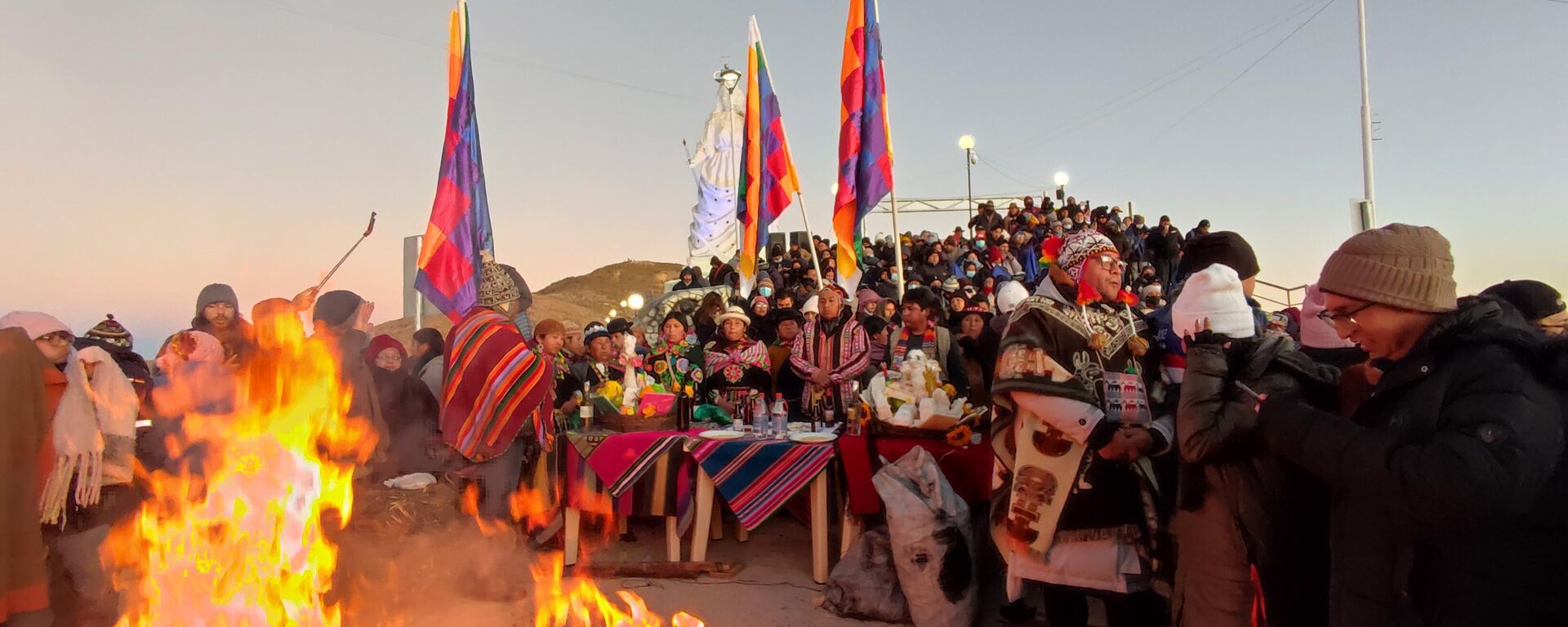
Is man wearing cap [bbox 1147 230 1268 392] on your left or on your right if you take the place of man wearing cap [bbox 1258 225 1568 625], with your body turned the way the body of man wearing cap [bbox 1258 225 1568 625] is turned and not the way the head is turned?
on your right

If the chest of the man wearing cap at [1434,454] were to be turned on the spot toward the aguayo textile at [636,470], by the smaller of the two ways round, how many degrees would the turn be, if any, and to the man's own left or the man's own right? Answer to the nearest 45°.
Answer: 0° — they already face it

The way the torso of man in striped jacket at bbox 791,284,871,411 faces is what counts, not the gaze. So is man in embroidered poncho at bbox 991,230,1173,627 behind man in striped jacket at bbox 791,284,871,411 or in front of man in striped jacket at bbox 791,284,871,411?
in front

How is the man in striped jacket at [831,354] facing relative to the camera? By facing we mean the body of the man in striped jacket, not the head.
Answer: toward the camera

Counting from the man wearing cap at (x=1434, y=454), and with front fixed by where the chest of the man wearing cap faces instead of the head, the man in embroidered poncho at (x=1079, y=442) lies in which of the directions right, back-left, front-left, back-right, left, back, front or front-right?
front-right

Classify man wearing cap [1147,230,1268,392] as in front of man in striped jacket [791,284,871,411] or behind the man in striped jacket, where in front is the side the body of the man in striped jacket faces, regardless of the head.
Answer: in front

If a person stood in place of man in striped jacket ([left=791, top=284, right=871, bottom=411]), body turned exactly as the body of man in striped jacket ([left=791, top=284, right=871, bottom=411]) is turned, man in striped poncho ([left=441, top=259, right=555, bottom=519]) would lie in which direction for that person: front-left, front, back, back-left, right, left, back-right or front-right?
front-right

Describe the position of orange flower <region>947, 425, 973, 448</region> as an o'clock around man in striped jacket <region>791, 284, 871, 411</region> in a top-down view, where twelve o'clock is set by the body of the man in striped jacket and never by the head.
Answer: The orange flower is roughly at 11 o'clock from the man in striped jacket.

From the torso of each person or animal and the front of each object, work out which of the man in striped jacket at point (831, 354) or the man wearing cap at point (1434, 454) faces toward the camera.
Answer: the man in striped jacket

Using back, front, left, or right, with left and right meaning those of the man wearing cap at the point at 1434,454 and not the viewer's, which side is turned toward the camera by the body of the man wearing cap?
left

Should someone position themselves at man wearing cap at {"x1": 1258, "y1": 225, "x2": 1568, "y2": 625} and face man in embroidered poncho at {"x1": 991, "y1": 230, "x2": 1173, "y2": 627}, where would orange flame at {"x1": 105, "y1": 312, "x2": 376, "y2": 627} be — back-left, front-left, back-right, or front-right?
front-left

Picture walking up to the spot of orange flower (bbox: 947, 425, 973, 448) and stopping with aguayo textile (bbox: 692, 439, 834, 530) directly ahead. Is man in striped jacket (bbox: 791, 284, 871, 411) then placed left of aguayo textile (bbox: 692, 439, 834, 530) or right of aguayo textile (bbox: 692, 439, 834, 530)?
right

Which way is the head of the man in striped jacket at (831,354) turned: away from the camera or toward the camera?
toward the camera

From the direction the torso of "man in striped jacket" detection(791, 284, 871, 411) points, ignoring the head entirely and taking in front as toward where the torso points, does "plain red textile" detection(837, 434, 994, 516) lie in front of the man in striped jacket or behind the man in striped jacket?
in front
